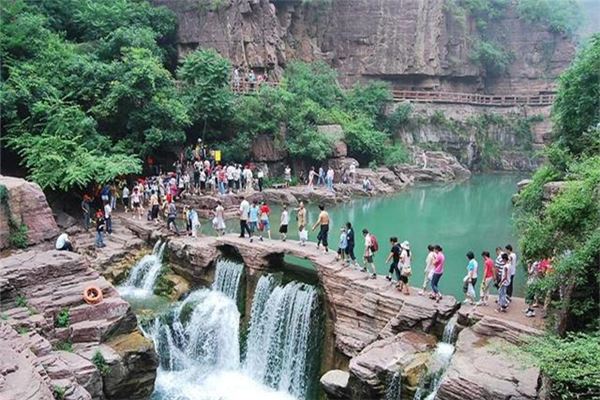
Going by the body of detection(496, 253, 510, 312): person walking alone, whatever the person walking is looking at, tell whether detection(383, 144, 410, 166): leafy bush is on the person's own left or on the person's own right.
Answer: on the person's own right

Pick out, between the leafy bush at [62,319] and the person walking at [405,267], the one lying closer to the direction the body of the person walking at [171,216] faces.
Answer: the leafy bush

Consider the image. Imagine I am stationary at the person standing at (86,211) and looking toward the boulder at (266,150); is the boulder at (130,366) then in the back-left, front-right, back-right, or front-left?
back-right

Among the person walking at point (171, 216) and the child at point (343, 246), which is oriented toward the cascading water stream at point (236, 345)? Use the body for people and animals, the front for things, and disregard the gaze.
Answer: the child
